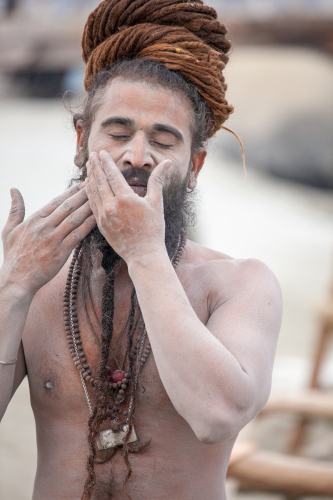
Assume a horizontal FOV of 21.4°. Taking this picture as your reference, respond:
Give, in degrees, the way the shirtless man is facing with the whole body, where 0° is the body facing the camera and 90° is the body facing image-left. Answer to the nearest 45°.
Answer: approximately 0°

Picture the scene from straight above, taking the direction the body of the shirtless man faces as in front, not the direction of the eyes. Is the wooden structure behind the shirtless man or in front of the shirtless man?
behind
